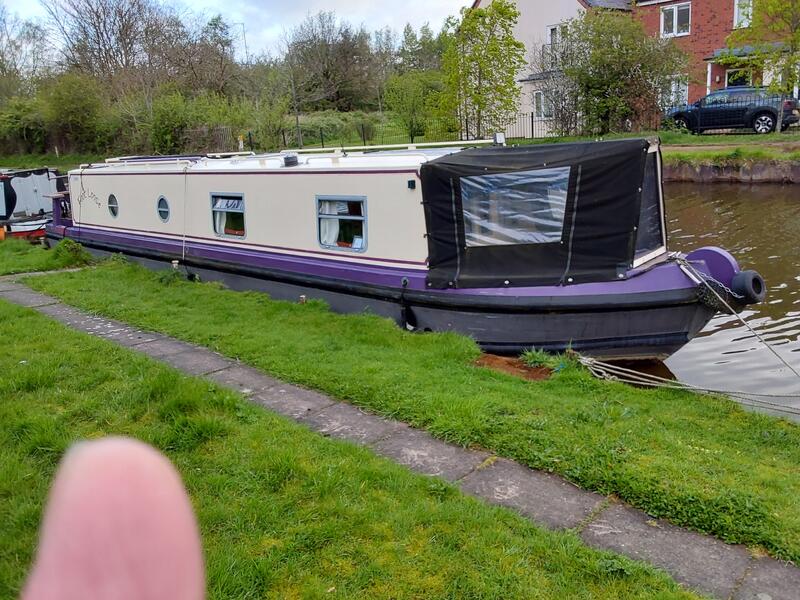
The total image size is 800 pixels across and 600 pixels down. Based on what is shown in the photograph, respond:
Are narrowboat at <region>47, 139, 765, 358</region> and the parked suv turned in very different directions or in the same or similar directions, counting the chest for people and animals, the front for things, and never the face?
very different directions

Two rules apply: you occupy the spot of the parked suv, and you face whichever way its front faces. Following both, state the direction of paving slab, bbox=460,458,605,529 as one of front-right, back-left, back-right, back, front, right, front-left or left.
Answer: left

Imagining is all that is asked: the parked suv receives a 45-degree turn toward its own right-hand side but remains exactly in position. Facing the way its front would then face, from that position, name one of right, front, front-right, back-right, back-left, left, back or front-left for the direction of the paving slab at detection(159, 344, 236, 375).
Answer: back-left

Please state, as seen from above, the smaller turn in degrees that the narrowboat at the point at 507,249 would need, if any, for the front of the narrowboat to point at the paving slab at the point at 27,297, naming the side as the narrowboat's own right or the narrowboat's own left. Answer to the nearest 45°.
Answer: approximately 135° to the narrowboat's own right

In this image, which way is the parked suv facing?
to the viewer's left

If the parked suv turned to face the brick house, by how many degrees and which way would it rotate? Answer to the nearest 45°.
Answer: approximately 90° to its right

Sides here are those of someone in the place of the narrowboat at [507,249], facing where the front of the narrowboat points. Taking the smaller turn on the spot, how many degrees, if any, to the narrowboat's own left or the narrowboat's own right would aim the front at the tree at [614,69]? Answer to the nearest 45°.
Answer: approximately 135° to the narrowboat's own left

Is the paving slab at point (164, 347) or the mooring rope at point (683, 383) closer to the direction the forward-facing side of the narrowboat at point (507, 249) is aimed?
the mooring rope

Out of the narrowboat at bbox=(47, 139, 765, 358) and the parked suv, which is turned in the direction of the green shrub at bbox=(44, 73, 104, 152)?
the parked suv

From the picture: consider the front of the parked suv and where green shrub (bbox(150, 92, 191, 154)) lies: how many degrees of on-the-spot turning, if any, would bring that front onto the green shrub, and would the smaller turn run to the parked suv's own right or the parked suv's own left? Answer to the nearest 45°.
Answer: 0° — it already faces it

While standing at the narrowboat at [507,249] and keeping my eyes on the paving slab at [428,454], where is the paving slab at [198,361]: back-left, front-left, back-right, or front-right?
front-right

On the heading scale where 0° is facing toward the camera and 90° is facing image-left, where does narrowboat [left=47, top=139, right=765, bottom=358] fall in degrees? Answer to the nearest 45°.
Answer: approximately 315°

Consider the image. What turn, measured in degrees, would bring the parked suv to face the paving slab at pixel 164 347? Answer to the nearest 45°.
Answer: approximately 90° to its left

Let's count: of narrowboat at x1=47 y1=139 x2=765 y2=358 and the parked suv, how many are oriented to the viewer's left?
1

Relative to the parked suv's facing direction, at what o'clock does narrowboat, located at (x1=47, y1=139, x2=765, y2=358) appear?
The narrowboat is roughly at 9 o'clock from the parked suv.

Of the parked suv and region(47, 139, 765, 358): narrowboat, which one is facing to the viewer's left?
the parked suv

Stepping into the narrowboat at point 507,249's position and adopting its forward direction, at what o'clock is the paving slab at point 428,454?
The paving slab is roughly at 2 o'clock from the narrowboat.

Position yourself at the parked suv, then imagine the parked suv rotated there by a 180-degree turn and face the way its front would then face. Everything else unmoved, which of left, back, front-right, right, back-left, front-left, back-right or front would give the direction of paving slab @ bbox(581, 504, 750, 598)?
right

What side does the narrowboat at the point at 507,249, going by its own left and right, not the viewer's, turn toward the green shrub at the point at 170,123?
back

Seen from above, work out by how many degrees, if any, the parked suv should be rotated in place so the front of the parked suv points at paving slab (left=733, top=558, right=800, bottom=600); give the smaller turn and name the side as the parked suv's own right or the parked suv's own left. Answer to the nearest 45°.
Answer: approximately 90° to the parked suv's own left
